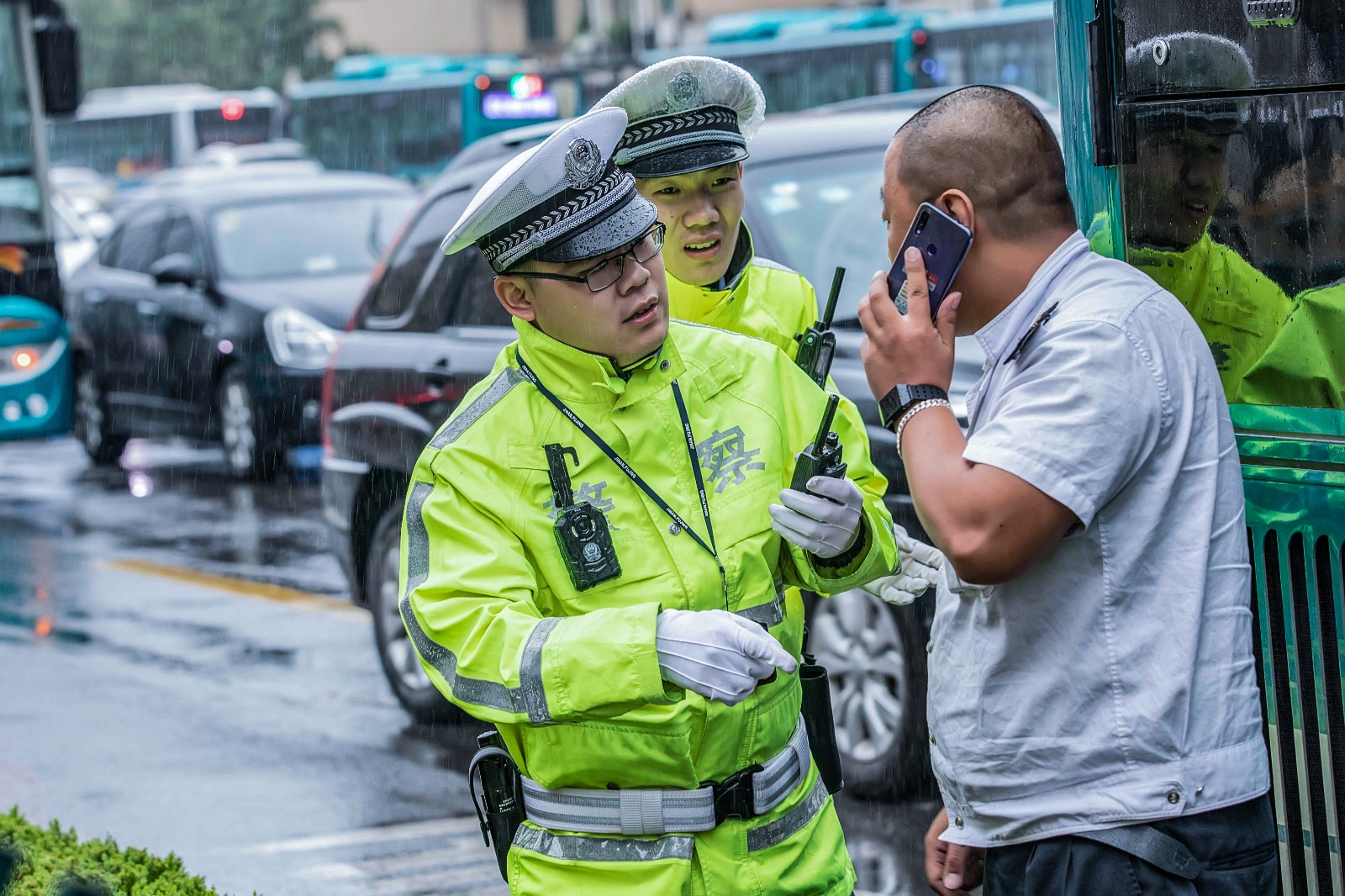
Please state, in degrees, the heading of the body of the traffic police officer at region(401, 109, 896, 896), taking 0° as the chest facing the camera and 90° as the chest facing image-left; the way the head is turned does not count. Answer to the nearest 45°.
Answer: approximately 315°

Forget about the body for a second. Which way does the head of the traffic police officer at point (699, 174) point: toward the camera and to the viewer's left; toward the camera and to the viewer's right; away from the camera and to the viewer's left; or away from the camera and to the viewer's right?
toward the camera and to the viewer's right

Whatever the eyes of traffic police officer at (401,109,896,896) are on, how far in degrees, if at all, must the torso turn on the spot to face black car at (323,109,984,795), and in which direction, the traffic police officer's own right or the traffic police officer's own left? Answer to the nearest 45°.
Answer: approximately 135° to the traffic police officer's own left

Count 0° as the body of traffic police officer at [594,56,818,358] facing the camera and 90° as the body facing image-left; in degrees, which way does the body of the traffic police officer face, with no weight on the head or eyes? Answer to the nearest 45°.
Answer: approximately 0°

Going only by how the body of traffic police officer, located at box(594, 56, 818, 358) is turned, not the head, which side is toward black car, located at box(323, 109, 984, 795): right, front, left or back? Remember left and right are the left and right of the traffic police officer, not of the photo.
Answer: back

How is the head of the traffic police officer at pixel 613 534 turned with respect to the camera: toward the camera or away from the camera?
toward the camera

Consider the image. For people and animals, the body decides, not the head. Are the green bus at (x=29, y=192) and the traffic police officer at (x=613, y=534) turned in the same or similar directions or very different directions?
same or similar directions

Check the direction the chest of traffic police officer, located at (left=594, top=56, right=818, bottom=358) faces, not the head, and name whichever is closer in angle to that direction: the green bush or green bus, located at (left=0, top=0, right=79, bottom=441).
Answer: the green bush

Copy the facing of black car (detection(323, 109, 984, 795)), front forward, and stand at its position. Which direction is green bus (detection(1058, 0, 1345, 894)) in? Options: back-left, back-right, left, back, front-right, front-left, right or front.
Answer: front-right

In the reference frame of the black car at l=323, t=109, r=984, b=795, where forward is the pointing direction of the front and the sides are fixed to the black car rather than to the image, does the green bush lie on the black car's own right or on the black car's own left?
on the black car's own right

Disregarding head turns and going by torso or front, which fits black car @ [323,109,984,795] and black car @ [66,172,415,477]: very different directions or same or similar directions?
same or similar directions

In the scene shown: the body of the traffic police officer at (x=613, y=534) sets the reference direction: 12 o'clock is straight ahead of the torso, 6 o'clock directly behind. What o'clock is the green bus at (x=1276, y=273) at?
The green bus is roughly at 10 o'clock from the traffic police officer.
